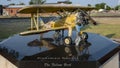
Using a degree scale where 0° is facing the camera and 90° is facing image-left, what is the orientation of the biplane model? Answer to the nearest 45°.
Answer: approximately 315°
